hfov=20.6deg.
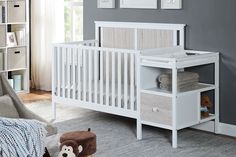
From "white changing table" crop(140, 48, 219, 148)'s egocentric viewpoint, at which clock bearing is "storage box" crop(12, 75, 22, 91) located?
The storage box is roughly at 3 o'clock from the white changing table.

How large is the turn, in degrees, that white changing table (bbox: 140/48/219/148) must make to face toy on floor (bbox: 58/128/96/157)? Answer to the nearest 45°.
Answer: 0° — it already faces it

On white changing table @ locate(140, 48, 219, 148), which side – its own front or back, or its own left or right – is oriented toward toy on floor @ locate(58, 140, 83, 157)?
front

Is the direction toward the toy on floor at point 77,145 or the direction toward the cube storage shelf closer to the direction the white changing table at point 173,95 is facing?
the toy on floor

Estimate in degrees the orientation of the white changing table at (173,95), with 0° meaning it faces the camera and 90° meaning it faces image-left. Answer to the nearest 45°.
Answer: approximately 45°

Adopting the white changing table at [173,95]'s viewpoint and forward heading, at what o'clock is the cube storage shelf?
The cube storage shelf is roughly at 3 o'clock from the white changing table.

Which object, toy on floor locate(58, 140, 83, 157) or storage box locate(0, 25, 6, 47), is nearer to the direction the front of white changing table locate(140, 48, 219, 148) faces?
the toy on floor

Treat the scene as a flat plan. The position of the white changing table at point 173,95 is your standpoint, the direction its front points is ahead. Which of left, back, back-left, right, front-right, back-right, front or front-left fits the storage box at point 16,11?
right

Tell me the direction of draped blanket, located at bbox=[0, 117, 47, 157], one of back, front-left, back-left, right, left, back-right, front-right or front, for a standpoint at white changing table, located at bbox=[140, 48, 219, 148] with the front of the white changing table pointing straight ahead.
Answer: front

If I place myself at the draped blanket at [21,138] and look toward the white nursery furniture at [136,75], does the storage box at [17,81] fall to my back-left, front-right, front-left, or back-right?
front-left

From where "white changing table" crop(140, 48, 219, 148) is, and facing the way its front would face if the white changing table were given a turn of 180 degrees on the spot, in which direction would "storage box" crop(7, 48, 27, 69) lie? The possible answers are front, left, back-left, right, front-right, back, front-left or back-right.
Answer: left

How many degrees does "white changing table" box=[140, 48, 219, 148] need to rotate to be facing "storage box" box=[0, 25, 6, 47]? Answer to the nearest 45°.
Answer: approximately 90° to its right
